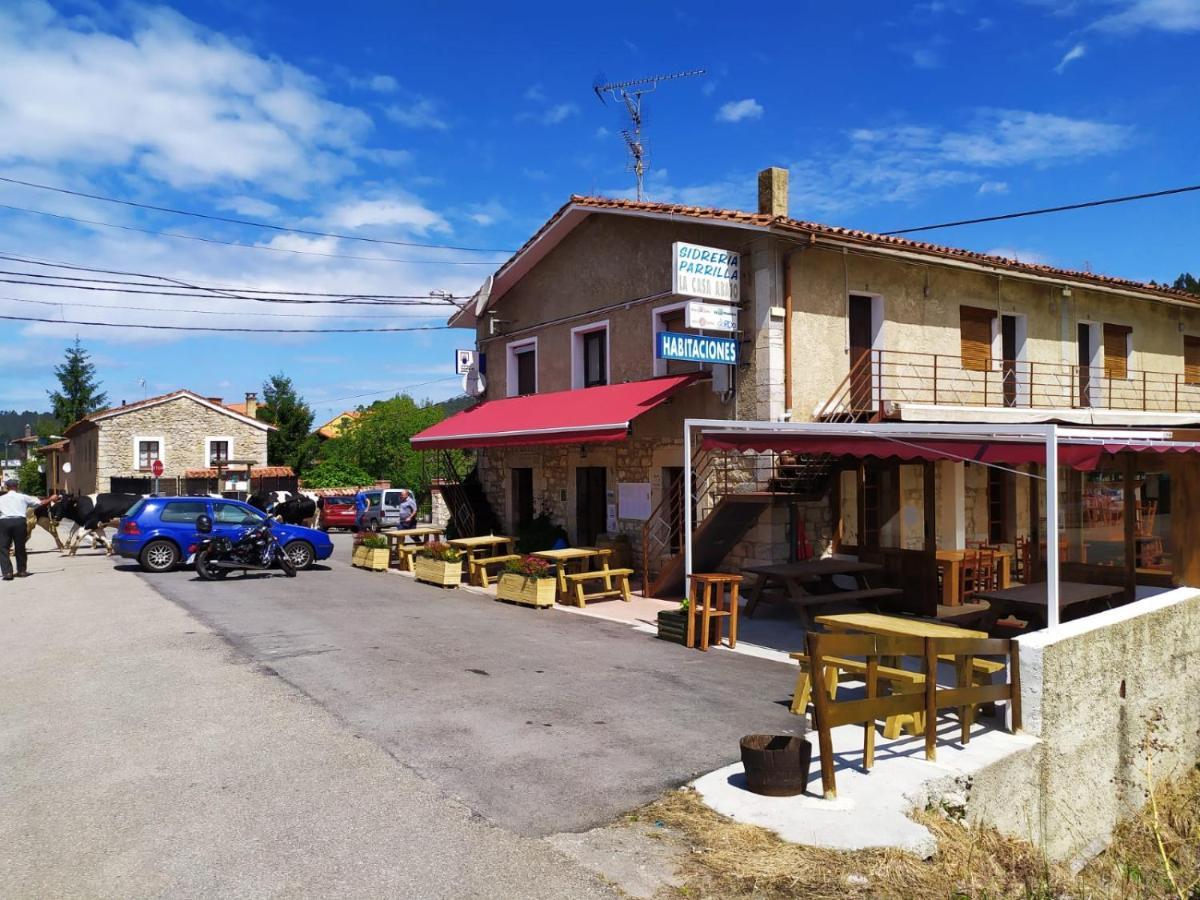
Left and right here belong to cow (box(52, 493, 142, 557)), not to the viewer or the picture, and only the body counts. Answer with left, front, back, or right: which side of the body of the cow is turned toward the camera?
left

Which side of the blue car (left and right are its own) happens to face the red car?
left

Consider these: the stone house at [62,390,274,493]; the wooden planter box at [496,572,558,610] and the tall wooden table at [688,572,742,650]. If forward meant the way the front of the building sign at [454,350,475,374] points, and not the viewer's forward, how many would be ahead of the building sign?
2

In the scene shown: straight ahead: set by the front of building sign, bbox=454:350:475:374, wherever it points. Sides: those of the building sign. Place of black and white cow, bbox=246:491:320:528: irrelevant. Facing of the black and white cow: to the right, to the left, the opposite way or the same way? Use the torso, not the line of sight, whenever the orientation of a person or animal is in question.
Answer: to the right

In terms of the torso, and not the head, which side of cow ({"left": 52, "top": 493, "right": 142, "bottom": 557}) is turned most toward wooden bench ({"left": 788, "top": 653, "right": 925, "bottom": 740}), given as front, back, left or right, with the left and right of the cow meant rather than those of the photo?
left

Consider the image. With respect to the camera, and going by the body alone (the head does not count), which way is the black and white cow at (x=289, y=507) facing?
to the viewer's left

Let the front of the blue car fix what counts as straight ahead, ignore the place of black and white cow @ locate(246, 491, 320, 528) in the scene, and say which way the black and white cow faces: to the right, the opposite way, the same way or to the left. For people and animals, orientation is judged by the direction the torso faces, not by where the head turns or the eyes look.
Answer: the opposite way

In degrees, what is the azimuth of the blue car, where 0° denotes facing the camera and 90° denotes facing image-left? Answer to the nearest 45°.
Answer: approximately 270°
